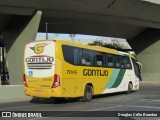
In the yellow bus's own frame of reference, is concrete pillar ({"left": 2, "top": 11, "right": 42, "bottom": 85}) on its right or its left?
on its left

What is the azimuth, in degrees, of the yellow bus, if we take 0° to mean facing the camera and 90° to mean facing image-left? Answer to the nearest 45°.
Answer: approximately 225°
